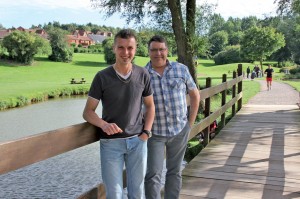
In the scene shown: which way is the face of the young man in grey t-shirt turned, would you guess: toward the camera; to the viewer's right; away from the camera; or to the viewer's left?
toward the camera

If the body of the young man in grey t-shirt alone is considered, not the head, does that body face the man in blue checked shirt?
no

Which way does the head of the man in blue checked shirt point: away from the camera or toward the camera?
toward the camera

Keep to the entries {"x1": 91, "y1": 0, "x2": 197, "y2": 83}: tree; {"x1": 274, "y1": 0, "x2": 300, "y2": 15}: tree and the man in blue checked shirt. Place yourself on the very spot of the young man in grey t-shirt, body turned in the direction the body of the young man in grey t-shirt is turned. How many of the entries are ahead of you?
0

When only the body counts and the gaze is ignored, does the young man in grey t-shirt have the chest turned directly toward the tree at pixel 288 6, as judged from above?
no

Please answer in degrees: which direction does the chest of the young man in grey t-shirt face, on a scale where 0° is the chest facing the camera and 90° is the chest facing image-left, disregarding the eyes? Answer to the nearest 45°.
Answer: approximately 0°

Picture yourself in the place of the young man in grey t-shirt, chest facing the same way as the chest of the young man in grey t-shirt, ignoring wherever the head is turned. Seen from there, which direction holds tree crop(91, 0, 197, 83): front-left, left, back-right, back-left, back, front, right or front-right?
back
